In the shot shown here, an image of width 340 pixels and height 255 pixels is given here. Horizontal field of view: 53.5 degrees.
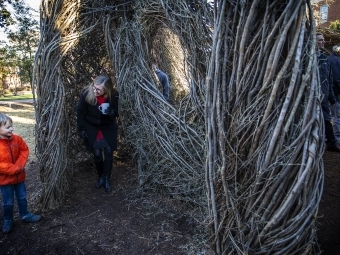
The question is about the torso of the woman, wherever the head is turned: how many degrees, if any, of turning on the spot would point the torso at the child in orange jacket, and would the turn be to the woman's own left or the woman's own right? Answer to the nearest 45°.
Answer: approximately 45° to the woman's own right

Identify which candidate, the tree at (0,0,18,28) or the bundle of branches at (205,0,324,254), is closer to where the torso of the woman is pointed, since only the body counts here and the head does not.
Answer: the bundle of branches

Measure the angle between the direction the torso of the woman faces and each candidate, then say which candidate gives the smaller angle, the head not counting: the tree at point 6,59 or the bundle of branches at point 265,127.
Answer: the bundle of branches

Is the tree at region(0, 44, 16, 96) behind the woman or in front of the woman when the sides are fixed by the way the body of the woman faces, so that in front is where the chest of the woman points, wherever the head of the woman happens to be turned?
behind

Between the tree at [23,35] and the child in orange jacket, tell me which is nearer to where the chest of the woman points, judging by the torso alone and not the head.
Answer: the child in orange jacket

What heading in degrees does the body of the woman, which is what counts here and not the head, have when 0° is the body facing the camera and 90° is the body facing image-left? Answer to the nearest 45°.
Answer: approximately 0°

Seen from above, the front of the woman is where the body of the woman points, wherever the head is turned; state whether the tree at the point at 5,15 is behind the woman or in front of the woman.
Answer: behind

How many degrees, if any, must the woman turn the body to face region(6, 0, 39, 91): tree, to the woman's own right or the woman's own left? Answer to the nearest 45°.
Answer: approximately 180°

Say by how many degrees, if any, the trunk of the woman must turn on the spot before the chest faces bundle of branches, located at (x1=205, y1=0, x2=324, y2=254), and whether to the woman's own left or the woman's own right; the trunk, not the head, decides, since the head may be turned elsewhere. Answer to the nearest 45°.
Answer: approximately 45° to the woman's own left

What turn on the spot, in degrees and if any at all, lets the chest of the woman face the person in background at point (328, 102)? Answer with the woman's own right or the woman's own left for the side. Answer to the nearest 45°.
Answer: approximately 90° to the woman's own left
